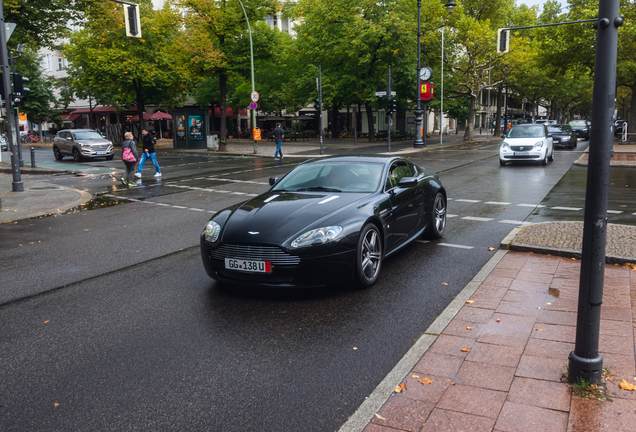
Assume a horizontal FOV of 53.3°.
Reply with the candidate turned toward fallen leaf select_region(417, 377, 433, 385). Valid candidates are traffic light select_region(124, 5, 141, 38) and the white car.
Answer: the white car

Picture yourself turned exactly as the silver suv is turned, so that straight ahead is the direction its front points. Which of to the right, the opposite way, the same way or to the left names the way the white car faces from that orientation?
to the right

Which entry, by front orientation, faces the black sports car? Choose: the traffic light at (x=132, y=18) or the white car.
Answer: the white car

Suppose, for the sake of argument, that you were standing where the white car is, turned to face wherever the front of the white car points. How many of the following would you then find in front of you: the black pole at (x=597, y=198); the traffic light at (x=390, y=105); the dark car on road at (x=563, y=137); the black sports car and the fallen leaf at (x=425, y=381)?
3

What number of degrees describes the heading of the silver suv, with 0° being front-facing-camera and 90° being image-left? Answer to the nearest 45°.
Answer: approximately 315°

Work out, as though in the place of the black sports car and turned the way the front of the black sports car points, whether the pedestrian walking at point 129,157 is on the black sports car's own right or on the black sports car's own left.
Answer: on the black sports car's own right

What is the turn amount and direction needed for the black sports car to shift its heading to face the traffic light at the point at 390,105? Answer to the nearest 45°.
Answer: approximately 135° to its right
